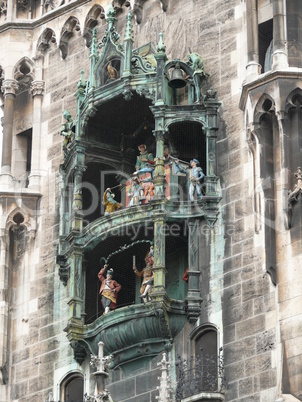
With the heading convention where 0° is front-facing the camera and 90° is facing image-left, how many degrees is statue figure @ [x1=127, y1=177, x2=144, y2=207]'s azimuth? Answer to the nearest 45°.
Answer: approximately 45°

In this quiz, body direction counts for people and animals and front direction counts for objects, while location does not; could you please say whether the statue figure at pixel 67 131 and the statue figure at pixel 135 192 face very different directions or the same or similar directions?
same or similar directions

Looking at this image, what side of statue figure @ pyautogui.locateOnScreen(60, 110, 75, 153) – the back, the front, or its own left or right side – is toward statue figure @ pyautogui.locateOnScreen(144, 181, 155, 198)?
left

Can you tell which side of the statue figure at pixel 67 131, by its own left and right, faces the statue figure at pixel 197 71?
left

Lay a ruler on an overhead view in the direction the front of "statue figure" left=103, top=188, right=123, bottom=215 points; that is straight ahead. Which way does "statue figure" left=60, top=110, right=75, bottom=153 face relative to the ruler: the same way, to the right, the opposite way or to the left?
to the right

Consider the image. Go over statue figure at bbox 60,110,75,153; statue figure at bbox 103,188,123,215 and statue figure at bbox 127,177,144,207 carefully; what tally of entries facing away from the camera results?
0

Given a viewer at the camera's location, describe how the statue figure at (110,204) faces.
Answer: facing the viewer and to the right of the viewer
